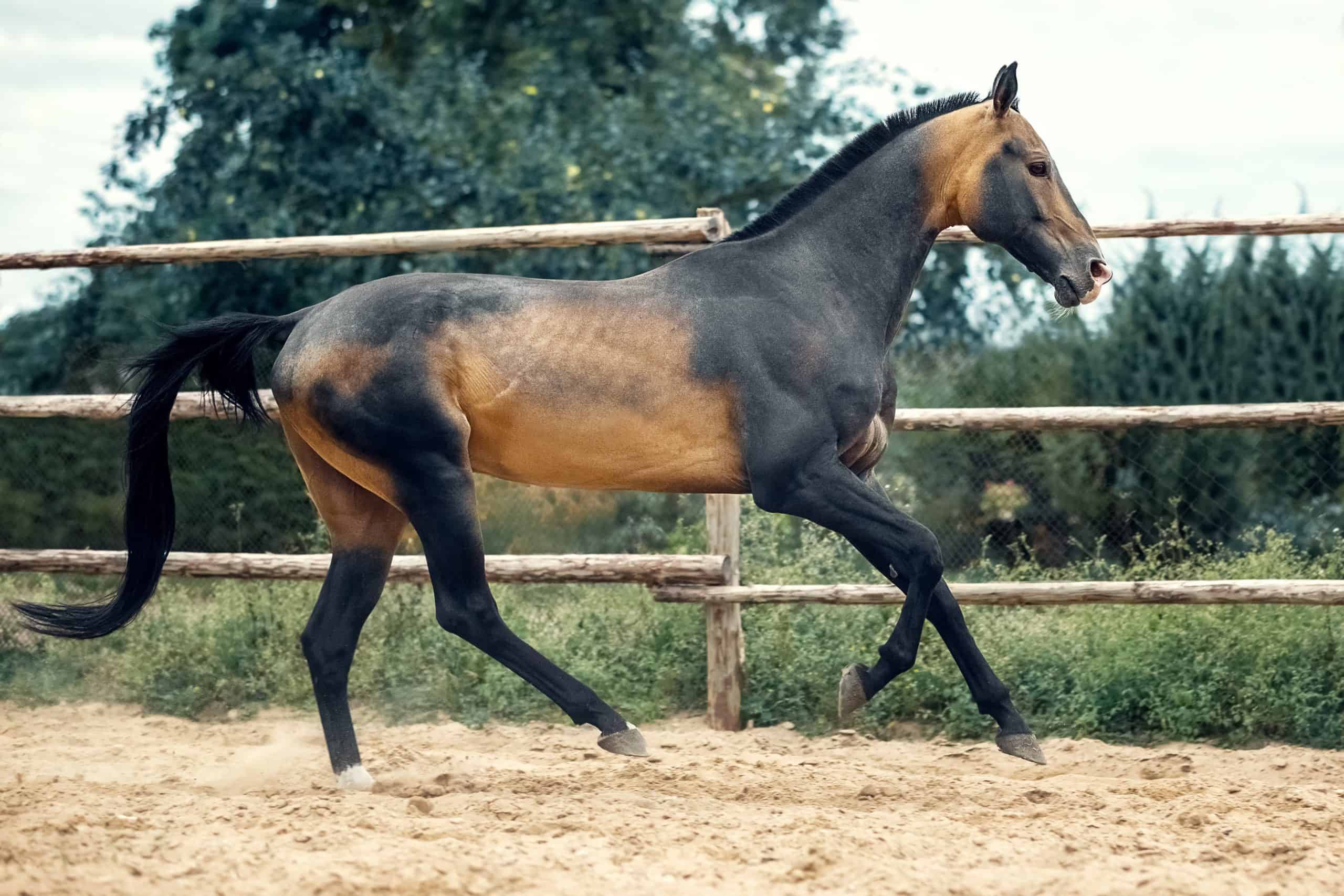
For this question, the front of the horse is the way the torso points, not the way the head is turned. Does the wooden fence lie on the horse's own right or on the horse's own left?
on the horse's own left

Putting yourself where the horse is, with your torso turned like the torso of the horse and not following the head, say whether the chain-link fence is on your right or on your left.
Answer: on your left

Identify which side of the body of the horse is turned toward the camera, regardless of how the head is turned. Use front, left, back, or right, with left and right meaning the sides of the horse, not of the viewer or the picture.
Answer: right

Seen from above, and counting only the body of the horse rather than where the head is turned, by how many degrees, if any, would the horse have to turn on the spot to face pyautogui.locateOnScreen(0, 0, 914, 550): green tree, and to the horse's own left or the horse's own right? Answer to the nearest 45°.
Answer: approximately 90° to the horse's own left
